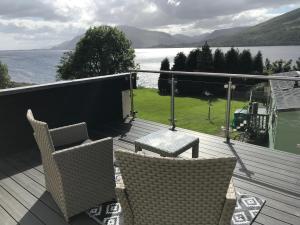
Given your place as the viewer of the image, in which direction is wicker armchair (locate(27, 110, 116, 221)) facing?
facing away from the viewer and to the right of the viewer

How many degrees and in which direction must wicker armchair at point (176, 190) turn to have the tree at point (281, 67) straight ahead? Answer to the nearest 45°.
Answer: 0° — it already faces it

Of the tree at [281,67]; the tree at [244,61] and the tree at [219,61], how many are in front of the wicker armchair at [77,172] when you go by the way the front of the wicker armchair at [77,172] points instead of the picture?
3

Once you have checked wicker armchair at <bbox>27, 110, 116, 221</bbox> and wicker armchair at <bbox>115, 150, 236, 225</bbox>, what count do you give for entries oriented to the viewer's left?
0

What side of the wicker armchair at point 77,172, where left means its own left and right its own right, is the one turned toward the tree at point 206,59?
front

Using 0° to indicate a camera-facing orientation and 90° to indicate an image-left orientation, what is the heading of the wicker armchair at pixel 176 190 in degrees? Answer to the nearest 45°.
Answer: approximately 180°

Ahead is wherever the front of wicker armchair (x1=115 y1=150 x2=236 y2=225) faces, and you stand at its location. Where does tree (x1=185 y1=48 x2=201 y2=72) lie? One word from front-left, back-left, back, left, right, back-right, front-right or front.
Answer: front

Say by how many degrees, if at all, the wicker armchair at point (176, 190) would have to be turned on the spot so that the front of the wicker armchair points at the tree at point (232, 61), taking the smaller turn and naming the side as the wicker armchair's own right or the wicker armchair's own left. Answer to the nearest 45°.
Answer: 0° — it already faces it

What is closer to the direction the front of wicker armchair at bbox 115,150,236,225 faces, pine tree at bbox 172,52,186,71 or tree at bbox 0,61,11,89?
the pine tree

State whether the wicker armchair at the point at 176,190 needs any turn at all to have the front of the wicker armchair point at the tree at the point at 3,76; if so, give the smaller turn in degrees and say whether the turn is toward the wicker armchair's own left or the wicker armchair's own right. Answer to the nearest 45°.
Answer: approximately 45° to the wicker armchair's own left

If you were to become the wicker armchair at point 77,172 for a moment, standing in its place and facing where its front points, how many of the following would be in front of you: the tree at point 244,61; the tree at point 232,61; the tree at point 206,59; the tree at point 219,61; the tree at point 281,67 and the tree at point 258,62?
6

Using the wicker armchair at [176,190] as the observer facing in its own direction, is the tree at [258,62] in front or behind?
in front

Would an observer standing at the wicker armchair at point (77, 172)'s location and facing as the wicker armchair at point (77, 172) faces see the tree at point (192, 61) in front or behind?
in front

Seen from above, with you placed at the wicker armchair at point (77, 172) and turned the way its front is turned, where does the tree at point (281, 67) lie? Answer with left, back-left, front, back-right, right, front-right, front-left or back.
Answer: front

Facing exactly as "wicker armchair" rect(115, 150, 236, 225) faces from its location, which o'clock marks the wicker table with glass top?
The wicker table with glass top is roughly at 12 o'clock from the wicker armchair.

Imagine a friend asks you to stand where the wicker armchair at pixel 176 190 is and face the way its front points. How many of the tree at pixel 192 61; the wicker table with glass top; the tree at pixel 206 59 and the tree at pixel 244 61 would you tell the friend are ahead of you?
4

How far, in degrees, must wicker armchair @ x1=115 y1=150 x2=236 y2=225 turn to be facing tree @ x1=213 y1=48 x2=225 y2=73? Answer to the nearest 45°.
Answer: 0° — it already faces it
